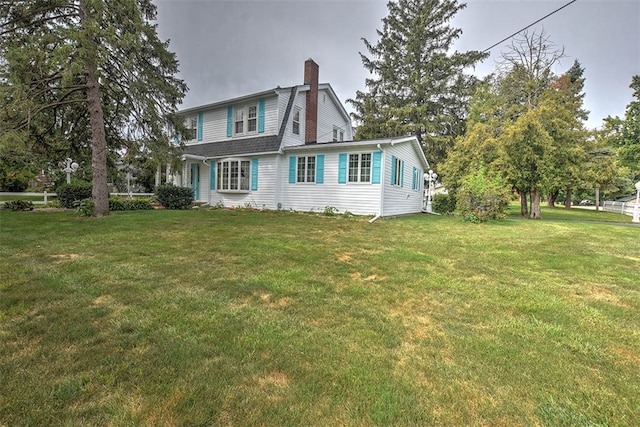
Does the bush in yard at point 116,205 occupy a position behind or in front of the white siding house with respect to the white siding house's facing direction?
in front

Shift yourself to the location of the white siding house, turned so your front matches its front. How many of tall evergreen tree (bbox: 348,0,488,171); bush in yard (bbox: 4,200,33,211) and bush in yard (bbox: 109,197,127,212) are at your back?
1

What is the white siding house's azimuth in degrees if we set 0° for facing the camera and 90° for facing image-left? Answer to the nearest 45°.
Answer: approximately 45°

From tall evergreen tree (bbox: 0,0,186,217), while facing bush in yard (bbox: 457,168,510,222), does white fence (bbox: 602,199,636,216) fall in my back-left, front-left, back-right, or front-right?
front-left

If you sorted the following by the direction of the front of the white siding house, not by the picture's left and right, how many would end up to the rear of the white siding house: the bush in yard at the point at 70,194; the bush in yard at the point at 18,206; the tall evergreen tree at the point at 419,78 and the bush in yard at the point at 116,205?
1

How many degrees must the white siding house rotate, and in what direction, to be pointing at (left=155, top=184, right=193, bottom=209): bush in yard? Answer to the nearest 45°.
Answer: approximately 45° to its right

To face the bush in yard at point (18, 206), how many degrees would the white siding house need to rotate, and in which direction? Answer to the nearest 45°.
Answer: approximately 45° to its right

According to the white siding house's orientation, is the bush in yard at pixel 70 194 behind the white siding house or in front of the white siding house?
in front

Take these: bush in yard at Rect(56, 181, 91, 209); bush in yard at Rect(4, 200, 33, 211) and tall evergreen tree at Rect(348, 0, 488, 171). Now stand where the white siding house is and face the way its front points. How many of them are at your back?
1

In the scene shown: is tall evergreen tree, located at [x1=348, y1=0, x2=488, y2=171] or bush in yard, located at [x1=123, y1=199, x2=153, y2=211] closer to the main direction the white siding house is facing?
the bush in yard

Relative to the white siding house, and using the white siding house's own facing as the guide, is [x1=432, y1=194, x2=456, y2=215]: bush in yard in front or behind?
behind

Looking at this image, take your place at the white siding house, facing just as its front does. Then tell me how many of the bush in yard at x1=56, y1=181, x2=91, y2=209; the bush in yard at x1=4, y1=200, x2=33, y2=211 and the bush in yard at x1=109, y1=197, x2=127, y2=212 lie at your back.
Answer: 0

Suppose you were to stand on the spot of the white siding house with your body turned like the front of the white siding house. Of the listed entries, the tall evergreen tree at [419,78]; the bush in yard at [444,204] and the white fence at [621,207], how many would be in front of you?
0
